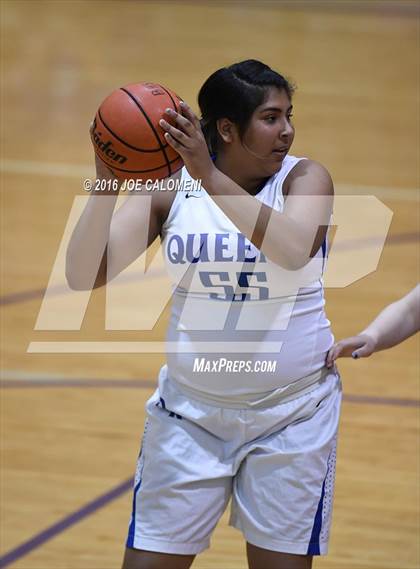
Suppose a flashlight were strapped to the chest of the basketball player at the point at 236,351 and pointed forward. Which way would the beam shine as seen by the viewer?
toward the camera
